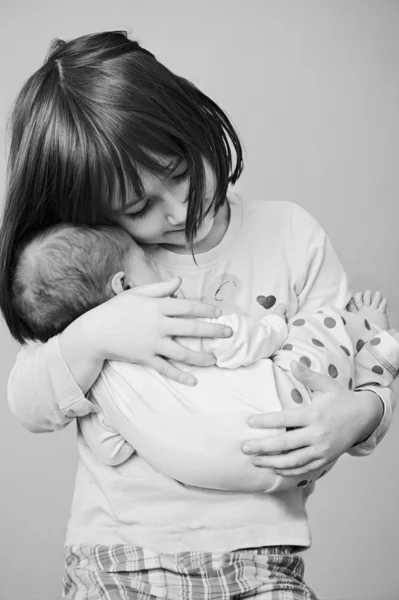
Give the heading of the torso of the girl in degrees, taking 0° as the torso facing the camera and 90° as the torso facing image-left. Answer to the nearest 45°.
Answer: approximately 0°
